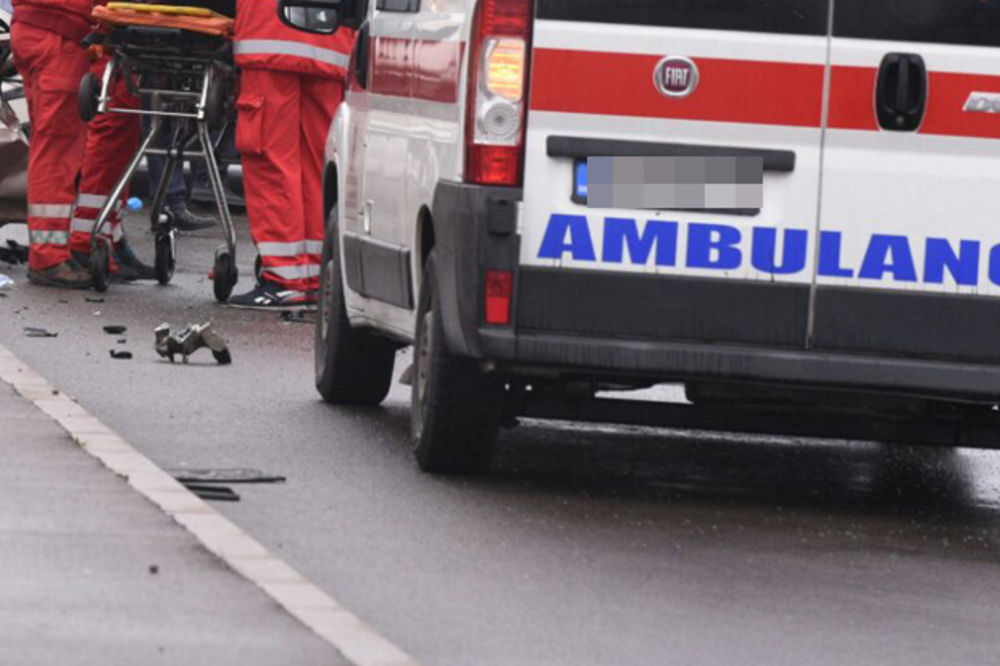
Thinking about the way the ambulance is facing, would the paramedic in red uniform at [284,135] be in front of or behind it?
in front

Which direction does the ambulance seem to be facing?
away from the camera

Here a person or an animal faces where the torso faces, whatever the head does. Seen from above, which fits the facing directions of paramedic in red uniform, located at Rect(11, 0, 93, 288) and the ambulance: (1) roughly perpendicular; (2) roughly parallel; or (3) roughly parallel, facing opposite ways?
roughly perpendicular

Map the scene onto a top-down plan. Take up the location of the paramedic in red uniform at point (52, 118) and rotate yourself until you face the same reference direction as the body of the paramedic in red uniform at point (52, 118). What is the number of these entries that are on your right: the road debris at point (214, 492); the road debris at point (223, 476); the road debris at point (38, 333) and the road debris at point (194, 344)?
4

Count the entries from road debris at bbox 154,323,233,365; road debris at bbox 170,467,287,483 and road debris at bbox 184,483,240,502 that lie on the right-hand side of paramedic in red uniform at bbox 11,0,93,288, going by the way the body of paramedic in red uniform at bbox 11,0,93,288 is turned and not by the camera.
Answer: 3

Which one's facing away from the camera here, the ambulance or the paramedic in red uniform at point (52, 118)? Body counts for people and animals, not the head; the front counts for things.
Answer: the ambulance

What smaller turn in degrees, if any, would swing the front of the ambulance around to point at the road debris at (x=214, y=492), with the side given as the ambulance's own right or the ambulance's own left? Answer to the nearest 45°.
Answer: approximately 90° to the ambulance's own left

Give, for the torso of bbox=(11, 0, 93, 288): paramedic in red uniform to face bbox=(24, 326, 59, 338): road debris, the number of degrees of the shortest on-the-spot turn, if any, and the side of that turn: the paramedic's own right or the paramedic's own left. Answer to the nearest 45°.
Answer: approximately 90° to the paramedic's own right

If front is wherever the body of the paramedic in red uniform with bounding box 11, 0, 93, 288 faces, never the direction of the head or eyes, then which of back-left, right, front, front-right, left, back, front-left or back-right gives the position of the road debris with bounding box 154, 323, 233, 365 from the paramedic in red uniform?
right

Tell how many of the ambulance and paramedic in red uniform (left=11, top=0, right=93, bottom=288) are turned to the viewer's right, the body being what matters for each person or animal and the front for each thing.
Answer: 1

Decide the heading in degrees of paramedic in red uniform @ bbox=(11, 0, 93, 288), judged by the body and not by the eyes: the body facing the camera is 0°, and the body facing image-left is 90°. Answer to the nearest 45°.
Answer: approximately 270°

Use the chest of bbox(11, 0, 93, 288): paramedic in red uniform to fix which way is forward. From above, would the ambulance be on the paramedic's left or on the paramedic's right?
on the paramedic's right
